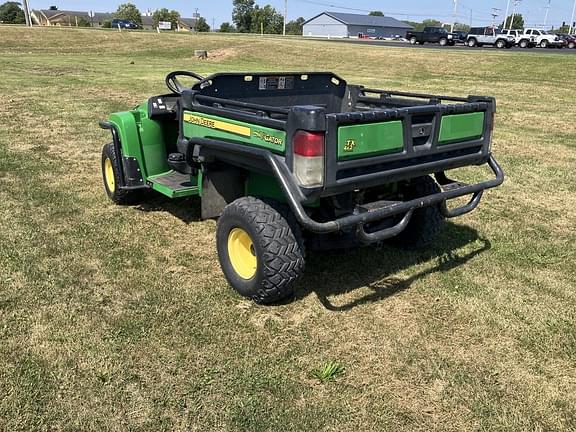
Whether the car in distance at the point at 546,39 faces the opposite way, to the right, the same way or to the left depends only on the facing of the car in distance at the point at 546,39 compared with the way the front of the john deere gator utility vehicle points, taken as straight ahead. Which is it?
the opposite way

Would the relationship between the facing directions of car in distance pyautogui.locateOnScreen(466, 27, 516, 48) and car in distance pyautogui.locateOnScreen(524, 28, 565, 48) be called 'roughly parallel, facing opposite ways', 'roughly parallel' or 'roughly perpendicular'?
roughly parallel

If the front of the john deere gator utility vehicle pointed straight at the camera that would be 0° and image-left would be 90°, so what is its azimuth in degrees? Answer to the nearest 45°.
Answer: approximately 135°

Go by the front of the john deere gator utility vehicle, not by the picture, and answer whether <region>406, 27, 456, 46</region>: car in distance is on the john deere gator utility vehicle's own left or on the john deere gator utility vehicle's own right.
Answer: on the john deere gator utility vehicle's own right

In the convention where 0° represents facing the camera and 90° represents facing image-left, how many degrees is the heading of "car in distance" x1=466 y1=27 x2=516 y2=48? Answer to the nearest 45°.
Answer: approximately 315°

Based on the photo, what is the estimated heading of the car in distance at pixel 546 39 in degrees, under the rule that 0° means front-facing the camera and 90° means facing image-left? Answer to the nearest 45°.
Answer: approximately 315°

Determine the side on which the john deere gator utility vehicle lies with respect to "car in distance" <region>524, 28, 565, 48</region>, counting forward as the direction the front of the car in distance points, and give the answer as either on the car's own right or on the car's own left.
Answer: on the car's own right

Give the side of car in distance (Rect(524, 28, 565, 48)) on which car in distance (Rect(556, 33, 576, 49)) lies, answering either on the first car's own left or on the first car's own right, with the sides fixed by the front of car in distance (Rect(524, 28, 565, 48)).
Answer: on the first car's own left

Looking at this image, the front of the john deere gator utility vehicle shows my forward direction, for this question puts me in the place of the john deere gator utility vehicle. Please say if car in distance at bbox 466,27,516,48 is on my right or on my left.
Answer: on my right

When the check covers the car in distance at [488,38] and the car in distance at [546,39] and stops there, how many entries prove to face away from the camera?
0

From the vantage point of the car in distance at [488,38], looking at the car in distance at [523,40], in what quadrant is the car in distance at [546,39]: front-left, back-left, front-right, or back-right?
front-left

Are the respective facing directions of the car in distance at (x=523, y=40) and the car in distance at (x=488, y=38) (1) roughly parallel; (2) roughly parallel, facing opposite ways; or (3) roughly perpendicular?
roughly parallel

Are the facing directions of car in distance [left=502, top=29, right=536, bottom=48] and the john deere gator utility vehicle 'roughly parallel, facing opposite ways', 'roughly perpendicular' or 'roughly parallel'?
roughly parallel, facing opposite ways
